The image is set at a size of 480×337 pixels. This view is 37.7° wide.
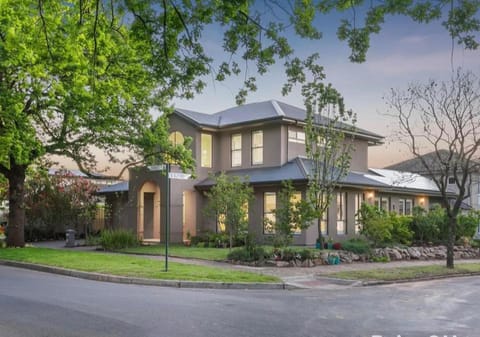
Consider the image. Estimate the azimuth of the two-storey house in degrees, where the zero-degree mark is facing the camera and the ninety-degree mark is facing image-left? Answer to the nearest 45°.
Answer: approximately 45°

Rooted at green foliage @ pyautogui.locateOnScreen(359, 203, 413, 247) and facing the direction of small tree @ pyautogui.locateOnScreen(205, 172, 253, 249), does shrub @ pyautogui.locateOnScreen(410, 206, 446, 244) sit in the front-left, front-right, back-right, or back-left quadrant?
back-right

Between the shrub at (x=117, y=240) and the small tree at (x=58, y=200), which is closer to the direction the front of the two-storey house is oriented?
the shrub

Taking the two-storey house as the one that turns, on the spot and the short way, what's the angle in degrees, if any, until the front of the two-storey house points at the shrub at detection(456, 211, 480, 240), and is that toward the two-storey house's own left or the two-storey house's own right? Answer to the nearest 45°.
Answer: approximately 135° to the two-storey house's own left

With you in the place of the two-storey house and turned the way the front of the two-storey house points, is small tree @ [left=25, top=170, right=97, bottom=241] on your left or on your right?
on your right

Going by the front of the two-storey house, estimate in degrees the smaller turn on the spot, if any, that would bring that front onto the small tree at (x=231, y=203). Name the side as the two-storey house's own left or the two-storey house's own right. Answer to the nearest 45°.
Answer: approximately 45° to the two-storey house's own left

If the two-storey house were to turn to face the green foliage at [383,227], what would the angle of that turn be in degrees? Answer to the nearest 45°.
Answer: approximately 90° to its left

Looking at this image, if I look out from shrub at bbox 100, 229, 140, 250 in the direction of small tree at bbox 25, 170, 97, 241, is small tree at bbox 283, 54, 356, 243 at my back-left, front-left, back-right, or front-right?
back-right
